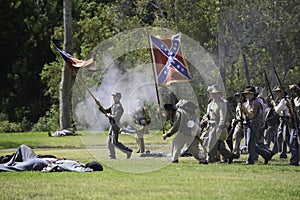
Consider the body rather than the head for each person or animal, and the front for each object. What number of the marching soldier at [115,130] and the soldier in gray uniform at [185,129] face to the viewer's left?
2

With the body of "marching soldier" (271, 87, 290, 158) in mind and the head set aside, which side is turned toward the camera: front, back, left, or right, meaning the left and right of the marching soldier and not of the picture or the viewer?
left

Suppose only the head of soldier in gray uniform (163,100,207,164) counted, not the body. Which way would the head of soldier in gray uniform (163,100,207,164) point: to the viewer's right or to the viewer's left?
to the viewer's left

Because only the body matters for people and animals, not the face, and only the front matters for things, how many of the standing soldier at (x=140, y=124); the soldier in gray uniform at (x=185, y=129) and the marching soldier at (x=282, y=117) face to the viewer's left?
3

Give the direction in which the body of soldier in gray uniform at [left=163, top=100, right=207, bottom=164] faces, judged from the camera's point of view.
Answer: to the viewer's left

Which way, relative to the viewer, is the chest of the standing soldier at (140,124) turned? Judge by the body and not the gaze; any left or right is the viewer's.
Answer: facing to the left of the viewer

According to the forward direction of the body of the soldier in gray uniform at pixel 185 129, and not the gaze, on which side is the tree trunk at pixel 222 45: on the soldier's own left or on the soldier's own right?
on the soldier's own right

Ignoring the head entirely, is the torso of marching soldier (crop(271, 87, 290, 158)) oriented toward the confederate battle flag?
yes

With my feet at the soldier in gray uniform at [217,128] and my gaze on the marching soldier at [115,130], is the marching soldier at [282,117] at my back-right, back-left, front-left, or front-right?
back-right

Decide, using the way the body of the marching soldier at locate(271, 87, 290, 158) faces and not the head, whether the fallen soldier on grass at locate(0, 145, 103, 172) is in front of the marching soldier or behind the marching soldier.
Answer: in front

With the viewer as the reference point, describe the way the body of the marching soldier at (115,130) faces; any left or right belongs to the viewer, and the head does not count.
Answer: facing to the left of the viewer
